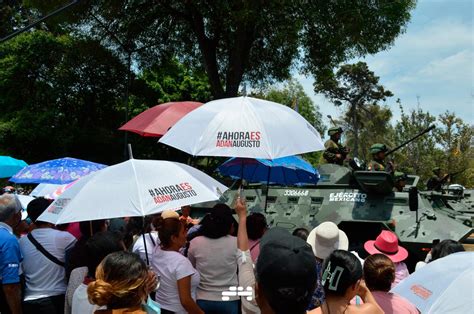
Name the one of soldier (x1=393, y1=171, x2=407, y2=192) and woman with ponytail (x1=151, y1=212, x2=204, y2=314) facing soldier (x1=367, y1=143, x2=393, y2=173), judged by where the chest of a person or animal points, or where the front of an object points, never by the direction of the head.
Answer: the woman with ponytail

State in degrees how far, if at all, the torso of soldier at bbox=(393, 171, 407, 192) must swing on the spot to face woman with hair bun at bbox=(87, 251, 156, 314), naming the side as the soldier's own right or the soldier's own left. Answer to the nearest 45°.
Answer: approximately 90° to the soldier's own right

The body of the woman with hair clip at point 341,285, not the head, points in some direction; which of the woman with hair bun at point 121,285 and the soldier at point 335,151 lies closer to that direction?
the soldier

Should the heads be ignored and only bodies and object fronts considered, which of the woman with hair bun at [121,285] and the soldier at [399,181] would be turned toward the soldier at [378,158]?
the woman with hair bun

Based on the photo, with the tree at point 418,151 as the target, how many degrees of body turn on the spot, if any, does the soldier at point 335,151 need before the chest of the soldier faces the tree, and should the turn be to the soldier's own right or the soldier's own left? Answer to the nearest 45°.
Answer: approximately 90° to the soldier's own left

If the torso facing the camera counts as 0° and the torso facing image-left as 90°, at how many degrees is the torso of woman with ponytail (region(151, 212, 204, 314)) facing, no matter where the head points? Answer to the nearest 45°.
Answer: approximately 225°

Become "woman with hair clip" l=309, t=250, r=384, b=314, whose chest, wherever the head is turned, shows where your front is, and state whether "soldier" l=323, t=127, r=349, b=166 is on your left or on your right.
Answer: on your left

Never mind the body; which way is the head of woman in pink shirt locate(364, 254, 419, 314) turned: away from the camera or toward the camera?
away from the camera
